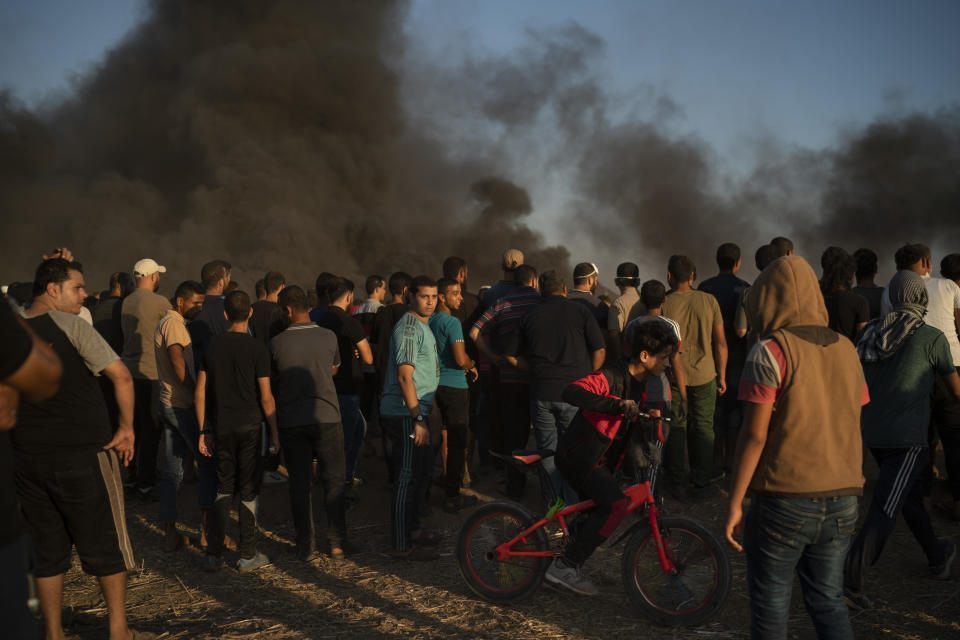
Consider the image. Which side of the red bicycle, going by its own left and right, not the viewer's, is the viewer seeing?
right

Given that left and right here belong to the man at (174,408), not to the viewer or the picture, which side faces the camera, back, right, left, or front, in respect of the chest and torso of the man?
right

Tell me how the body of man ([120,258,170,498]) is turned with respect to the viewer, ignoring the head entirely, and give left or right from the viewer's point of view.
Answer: facing away from the viewer and to the right of the viewer

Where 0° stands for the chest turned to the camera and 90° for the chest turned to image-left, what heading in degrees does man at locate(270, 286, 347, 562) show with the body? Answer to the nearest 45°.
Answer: approximately 180°

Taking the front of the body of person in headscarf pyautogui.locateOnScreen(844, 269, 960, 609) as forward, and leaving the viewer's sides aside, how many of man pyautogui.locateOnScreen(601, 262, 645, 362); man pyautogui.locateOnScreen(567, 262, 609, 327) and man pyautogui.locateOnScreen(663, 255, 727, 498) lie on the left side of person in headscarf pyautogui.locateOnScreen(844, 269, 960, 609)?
3

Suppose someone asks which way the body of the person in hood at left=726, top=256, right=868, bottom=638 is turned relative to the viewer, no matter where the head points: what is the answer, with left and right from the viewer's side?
facing away from the viewer and to the left of the viewer

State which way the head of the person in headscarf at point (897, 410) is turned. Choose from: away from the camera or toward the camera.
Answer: away from the camera

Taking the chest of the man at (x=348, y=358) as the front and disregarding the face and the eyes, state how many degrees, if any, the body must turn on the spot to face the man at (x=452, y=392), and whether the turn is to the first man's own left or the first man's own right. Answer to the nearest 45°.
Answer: approximately 90° to the first man's own right
